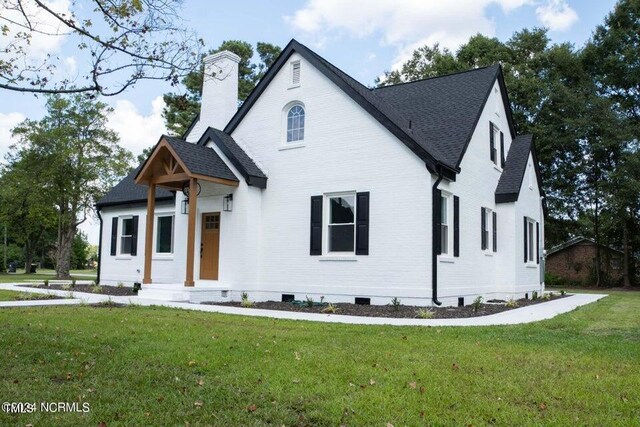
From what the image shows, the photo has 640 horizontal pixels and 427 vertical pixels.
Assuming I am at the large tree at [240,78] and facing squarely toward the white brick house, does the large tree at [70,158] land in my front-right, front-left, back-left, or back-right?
front-right

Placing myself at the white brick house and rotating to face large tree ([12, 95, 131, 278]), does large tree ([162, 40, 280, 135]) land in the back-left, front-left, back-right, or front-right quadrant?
front-right

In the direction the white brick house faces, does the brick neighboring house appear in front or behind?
behind

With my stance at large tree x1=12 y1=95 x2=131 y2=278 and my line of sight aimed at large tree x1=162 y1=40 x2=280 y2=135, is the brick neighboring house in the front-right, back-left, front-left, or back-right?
front-right

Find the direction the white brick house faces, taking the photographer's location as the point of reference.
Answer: facing the viewer and to the left of the viewer

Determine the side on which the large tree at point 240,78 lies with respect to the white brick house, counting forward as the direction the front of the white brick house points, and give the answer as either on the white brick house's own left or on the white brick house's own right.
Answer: on the white brick house's own right

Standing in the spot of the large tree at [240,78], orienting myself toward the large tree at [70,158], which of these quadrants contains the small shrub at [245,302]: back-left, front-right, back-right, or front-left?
front-left

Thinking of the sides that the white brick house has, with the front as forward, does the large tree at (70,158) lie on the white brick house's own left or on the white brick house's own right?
on the white brick house's own right
